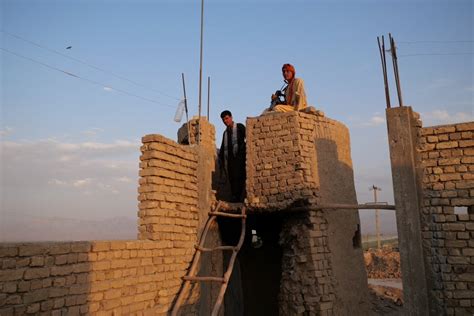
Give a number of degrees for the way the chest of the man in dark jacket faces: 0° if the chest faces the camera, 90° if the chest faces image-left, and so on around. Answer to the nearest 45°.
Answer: approximately 45°

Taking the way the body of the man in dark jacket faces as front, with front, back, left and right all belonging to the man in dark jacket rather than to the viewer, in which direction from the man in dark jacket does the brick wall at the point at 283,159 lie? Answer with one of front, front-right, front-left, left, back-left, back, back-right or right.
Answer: left

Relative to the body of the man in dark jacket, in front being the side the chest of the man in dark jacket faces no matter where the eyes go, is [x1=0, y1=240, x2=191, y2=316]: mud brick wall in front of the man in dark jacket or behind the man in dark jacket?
in front

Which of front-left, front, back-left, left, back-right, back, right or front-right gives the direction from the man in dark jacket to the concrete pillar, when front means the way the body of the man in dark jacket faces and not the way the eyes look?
left

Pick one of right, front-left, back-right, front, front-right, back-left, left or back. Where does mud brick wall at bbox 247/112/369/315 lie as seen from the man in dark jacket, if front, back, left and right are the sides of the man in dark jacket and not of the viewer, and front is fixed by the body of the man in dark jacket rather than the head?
left

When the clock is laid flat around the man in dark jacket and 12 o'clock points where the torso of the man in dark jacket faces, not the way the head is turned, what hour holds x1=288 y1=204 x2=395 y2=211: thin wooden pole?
The thin wooden pole is roughly at 9 o'clock from the man in dark jacket.
